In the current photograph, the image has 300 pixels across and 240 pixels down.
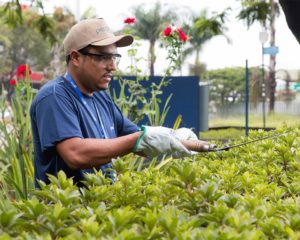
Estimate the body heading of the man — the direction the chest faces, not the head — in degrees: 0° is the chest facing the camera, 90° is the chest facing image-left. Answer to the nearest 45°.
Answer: approximately 315°

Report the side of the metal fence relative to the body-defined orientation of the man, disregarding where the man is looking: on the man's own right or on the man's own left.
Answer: on the man's own left

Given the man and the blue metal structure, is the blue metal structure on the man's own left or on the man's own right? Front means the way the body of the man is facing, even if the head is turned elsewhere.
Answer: on the man's own left

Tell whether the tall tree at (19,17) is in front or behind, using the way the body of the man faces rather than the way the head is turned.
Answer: behind

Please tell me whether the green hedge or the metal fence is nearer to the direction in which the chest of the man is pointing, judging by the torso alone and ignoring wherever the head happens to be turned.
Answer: the green hedge

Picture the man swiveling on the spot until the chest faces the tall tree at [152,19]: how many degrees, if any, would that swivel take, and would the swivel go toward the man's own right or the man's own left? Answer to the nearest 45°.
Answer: approximately 135° to the man's own left
